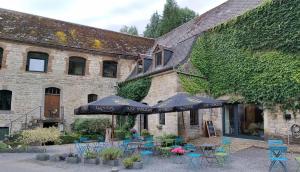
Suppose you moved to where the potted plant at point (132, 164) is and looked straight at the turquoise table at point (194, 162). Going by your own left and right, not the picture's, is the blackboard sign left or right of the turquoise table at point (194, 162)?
left

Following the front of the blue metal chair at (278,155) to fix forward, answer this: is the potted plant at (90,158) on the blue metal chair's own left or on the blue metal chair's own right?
on the blue metal chair's own right

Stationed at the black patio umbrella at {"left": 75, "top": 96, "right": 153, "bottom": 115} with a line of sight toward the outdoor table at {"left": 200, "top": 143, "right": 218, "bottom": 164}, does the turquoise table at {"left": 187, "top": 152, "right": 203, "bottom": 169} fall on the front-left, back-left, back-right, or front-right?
front-right

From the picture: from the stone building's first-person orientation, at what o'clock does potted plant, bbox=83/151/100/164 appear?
The potted plant is roughly at 1 o'clock from the stone building.

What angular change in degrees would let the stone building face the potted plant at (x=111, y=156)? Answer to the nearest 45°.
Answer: approximately 45° to its right

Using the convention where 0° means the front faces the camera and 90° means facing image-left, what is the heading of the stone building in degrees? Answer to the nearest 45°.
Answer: approximately 315°

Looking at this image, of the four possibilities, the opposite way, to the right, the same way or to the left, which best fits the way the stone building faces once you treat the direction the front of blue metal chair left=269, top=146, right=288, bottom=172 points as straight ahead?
to the left
